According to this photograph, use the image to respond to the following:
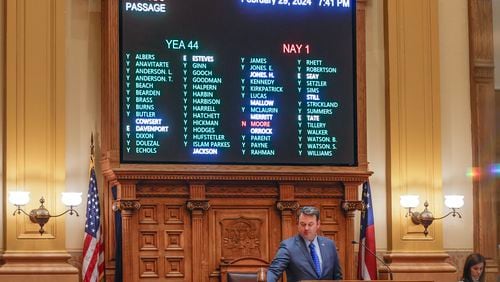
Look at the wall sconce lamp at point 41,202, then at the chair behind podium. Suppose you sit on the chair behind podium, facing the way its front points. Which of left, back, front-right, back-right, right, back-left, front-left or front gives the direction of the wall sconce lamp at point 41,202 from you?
right

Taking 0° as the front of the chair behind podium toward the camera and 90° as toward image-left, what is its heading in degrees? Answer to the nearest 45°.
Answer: approximately 0°

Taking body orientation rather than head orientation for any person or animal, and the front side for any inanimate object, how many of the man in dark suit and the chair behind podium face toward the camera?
2

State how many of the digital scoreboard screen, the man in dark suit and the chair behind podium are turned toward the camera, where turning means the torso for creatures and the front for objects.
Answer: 3

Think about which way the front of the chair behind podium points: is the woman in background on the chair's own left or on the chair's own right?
on the chair's own left

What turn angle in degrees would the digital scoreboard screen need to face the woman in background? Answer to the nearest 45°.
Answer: approximately 90° to its left

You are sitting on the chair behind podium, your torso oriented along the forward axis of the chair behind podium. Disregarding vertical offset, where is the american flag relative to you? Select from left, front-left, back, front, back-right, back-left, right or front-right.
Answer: right

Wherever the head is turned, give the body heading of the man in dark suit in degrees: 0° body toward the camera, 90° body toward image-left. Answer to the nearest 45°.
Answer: approximately 0°
